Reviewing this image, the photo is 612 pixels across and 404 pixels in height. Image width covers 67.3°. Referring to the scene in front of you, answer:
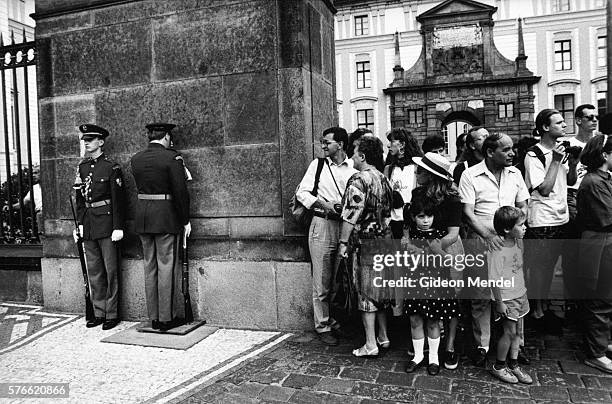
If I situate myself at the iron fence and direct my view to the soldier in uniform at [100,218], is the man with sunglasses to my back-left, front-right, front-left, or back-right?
front-left

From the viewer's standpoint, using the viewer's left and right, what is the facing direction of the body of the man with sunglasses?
facing the viewer and to the right of the viewer

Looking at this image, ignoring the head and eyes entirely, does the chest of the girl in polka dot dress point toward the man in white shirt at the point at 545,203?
no

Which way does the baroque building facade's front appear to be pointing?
toward the camera

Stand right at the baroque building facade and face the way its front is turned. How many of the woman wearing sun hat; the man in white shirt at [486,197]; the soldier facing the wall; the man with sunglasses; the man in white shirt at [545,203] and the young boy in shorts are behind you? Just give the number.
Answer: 0

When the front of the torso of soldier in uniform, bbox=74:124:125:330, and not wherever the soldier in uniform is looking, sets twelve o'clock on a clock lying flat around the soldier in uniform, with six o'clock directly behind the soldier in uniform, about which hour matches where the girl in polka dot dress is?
The girl in polka dot dress is roughly at 9 o'clock from the soldier in uniform.

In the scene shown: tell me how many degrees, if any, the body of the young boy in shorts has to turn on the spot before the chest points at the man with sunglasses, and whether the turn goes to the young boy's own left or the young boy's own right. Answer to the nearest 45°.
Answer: approximately 90° to the young boy's own left

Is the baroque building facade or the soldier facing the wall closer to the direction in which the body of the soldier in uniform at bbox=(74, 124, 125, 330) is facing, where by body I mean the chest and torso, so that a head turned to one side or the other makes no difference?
the soldier facing the wall

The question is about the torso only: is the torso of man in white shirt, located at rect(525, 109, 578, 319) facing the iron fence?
no

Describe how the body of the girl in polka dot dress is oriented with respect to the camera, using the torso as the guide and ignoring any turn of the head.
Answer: toward the camera

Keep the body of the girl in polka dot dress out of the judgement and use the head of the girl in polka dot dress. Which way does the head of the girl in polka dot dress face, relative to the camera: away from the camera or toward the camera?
toward the camera

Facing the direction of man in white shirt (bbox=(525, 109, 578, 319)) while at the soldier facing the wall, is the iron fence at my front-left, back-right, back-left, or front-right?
back-left

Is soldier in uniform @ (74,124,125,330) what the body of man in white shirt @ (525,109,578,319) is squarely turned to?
no

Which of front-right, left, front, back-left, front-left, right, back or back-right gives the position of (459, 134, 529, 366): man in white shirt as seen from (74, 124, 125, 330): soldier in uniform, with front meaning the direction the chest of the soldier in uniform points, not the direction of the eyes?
left

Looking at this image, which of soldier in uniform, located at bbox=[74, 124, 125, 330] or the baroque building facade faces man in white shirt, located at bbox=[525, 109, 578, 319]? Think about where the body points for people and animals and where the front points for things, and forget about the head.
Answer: the baroque building facade

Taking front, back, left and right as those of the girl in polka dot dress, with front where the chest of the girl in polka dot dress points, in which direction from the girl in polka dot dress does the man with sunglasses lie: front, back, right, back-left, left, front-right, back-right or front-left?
back-left

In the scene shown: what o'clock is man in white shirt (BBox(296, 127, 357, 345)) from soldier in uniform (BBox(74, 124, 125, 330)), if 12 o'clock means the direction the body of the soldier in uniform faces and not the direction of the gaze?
The man in white shirt is roughly at 9 o'clock from the soldier in uniform.

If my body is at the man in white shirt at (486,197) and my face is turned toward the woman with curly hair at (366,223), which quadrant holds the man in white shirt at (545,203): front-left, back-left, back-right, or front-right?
back-right

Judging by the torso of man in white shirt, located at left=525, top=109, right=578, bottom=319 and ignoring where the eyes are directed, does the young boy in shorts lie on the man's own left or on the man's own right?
on the man's own right
